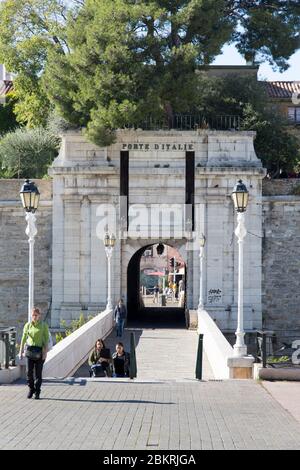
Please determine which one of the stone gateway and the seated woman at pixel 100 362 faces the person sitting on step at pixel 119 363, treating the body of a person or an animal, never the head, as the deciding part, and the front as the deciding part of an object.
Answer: the stone gateway

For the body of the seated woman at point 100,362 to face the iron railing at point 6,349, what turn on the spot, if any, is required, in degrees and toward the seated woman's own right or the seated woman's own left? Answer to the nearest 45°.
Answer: approximately 45° to the seated woman's own right

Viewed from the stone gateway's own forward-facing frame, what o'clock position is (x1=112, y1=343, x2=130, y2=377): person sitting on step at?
The person sitting on step is roughly at 12 o'clock from the stone gateway.

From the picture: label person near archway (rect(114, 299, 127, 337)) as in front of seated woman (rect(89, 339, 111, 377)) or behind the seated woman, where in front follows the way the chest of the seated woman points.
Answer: behind

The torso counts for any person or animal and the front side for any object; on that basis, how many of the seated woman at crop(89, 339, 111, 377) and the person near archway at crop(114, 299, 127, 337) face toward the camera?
2

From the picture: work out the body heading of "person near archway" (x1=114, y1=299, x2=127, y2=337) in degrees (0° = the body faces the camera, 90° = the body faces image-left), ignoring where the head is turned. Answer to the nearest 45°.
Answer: approximately 0°

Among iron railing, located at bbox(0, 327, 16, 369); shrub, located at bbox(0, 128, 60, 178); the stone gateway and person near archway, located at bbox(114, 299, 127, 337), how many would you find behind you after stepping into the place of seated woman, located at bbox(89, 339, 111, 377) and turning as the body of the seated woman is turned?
3
